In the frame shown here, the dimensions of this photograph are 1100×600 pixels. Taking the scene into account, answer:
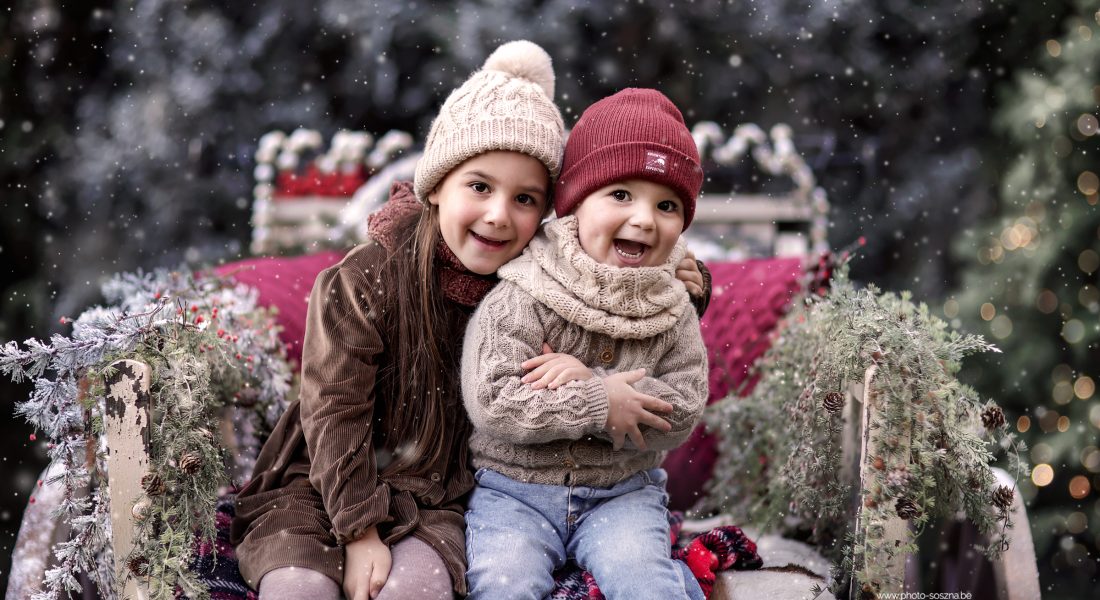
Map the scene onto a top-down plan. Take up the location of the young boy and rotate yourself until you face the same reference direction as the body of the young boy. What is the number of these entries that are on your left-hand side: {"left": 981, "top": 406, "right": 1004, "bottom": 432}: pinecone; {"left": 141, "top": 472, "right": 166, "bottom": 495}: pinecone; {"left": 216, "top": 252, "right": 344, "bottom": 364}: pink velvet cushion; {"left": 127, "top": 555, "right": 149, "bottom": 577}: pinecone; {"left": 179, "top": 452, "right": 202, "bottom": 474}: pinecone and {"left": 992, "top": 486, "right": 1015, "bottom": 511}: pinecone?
2

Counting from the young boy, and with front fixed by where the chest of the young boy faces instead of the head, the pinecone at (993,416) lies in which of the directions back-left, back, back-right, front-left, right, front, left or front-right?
left

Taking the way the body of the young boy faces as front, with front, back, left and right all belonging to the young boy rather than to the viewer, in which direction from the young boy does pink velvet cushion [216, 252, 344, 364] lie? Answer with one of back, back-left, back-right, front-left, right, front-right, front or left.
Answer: back-right

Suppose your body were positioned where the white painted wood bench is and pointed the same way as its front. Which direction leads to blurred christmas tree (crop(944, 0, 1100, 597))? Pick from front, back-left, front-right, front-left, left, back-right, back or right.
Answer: back-left

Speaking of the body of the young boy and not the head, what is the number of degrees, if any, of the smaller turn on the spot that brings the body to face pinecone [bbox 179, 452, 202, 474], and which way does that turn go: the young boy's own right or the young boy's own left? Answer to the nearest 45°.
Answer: approximately 90° to the young boy's own right

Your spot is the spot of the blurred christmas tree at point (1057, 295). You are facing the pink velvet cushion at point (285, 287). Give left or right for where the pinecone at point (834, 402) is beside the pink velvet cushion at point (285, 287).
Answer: left

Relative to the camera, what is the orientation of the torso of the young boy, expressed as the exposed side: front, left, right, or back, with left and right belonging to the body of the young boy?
front

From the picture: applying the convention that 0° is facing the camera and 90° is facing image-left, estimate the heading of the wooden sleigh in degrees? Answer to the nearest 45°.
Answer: approximately 0°

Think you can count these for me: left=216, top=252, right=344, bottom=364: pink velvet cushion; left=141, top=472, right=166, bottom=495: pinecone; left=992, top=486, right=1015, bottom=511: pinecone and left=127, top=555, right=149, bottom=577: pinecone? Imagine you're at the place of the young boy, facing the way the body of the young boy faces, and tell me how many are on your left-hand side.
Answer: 1

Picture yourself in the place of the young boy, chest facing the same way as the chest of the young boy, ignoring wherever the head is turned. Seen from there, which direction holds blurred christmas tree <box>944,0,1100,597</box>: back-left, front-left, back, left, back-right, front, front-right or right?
back-left
